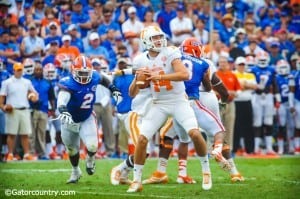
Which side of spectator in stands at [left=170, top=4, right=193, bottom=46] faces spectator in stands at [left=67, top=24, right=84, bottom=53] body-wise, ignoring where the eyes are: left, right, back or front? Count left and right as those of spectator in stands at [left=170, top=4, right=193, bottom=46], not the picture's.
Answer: right

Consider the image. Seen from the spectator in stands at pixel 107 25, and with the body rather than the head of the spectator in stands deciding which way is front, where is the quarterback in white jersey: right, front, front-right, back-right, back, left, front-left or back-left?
front

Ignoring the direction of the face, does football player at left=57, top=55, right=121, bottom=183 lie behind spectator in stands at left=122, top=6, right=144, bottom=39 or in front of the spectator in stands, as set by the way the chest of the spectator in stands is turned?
in front

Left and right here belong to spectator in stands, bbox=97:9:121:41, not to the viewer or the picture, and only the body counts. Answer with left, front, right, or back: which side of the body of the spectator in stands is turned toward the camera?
front

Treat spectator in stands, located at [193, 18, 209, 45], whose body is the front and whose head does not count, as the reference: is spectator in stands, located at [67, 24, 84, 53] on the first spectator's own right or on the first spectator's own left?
on the first spectator's own right

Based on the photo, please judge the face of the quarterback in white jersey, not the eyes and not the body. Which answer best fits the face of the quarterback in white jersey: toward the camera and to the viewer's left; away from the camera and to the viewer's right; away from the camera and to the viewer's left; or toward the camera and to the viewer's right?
toward the camera and to the viewer's right

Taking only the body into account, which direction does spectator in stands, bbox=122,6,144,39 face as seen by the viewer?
toward the camera

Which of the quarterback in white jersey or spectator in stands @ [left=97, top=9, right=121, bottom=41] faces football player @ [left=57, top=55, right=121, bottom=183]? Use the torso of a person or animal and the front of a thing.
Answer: the spectator in stands

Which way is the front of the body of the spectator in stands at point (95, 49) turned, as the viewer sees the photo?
toward the camera
